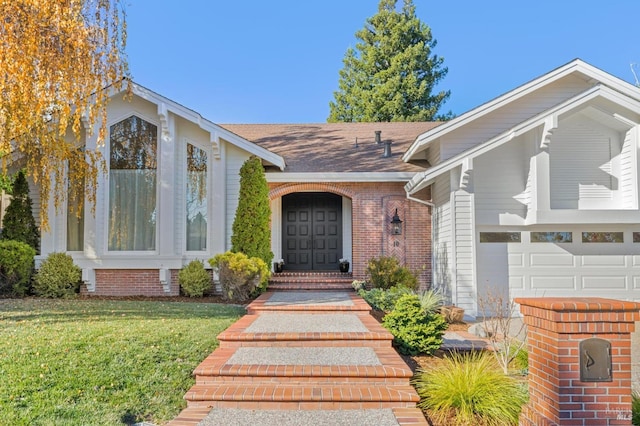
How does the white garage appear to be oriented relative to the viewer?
toward the camera

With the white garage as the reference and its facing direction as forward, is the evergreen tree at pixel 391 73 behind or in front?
behind

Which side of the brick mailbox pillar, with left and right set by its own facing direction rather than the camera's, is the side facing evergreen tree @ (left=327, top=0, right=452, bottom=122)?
back

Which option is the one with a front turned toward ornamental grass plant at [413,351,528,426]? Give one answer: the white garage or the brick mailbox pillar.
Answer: the white garage

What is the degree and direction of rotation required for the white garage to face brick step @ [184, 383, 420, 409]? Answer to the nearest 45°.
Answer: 0° — it already faces it

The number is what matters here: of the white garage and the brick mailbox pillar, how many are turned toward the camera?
2

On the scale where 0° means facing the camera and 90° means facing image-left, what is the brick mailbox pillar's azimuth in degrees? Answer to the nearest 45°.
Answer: approximately 0°

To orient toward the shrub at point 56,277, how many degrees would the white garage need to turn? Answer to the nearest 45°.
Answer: approximately 90° to its right

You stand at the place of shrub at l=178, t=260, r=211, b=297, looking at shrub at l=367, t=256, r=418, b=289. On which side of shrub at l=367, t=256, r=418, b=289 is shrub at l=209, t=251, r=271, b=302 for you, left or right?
right

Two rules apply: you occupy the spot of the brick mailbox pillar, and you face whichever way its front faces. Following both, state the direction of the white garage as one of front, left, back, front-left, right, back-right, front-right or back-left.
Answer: back

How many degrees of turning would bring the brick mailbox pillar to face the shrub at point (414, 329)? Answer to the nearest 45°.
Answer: approximately 135° to its right
